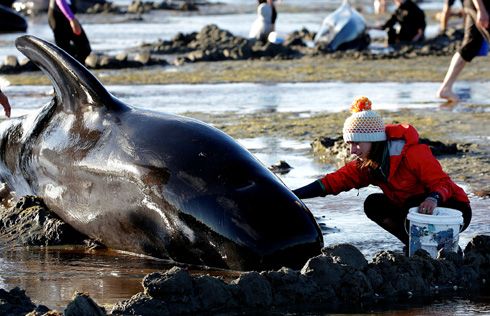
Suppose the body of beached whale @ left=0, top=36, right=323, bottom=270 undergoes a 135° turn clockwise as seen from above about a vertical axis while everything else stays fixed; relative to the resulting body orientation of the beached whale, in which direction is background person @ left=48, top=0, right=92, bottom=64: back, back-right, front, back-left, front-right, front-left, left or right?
right

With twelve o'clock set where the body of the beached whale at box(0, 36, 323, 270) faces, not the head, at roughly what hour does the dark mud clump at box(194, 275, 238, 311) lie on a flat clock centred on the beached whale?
The dark mud clump is roughly at 1 o'clock from the beached whale.

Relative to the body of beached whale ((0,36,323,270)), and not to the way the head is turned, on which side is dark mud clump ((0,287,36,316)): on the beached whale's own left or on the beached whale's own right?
on the beached whale's own right

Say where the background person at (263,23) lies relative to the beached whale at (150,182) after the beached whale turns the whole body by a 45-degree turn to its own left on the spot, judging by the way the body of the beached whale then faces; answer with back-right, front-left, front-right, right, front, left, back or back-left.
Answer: left

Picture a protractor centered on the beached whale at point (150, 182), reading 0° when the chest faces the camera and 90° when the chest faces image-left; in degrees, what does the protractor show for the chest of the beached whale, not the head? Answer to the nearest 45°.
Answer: approximately 315°

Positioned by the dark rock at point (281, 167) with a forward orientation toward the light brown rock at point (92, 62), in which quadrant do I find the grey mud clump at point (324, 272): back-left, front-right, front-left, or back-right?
back-left

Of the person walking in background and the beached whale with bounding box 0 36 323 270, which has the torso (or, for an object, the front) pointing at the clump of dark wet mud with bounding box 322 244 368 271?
the beached whale
